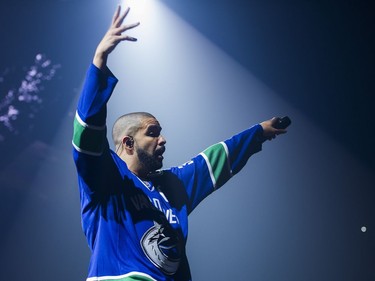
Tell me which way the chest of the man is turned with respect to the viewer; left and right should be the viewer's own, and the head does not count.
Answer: facing the viewer and to the right of the viewer
